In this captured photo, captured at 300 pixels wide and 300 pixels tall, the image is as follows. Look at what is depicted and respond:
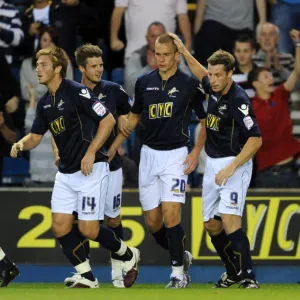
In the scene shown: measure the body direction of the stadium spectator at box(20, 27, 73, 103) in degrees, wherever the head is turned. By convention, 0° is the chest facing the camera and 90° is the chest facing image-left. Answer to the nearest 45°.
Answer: approximately 0°

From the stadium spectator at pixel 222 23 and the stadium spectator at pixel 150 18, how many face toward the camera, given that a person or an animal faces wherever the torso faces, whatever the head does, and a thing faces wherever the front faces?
2

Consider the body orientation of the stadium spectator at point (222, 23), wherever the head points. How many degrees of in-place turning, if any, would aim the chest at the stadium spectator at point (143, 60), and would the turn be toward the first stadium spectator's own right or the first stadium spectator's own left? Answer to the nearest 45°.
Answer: approximately 45° to the first stadium spectator's own right

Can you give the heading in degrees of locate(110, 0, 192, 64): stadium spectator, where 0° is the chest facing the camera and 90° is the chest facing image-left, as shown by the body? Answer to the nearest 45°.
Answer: approximately 0°

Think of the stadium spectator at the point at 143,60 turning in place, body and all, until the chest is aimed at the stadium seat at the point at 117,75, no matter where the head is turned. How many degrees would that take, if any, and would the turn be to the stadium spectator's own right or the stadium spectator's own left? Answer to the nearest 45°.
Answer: approximately 135° to the stadium spectator's own right

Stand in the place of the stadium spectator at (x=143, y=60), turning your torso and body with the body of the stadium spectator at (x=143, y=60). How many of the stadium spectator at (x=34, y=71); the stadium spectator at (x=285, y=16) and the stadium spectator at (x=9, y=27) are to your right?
2

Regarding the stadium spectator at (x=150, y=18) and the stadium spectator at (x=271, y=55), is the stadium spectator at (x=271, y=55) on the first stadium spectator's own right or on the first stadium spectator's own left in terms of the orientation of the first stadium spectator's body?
on the first stadium spectator's own left
